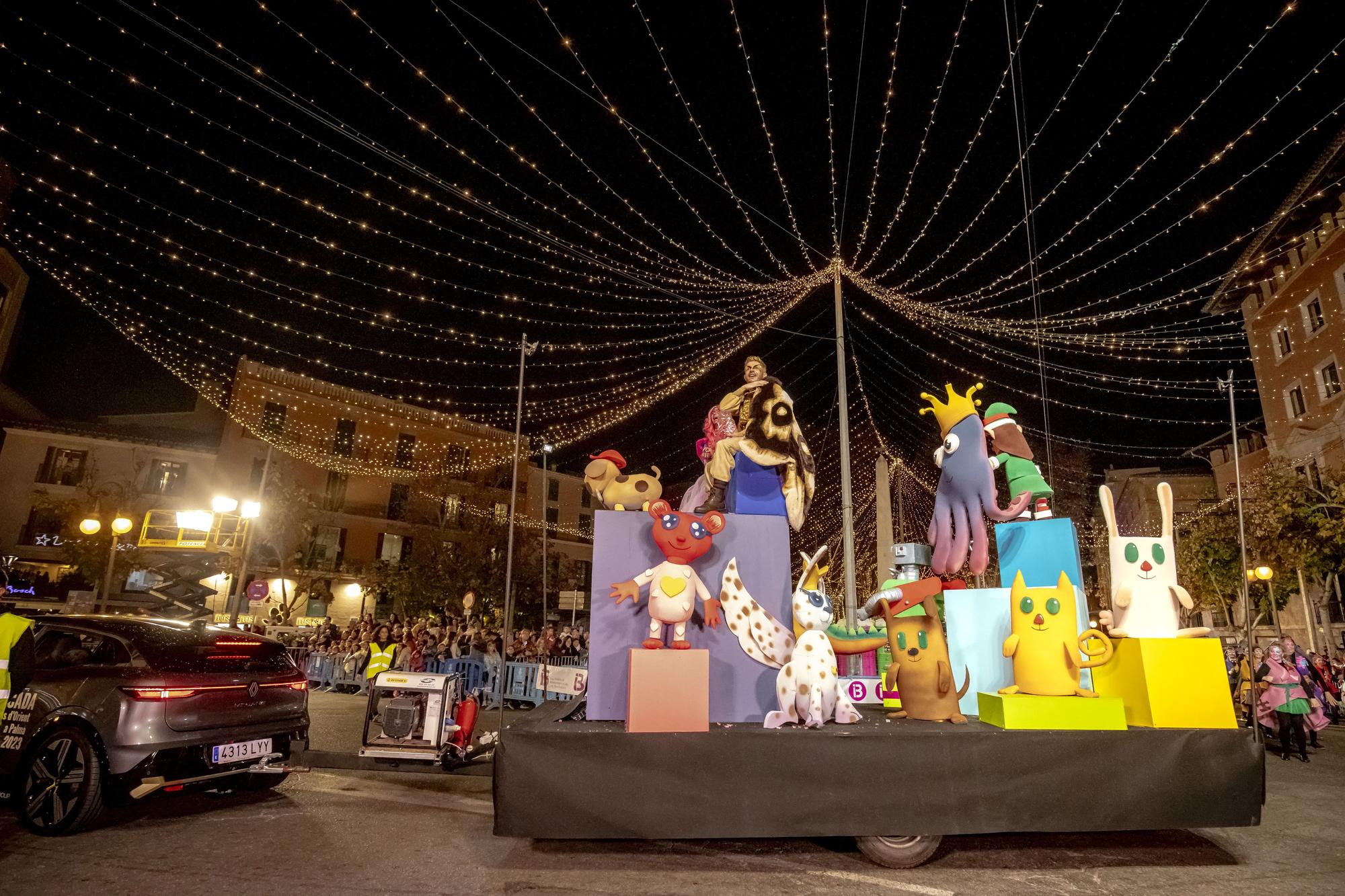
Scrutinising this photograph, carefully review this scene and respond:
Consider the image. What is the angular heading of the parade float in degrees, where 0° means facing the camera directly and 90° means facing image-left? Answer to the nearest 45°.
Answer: approximately 90°

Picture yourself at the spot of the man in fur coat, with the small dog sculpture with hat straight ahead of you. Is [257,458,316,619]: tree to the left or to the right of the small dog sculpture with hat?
right

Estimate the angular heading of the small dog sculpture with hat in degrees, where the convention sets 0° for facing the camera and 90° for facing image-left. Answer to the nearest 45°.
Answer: approximately 90°

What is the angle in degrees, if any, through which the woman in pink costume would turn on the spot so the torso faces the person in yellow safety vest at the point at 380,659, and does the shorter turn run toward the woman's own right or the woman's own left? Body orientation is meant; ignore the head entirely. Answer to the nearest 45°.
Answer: approximately 45° to the woman's own right

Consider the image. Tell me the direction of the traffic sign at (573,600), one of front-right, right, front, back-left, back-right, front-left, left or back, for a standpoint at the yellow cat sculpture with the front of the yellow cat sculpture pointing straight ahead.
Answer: back-right

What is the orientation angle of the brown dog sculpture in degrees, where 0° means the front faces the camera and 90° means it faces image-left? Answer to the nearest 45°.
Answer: approximately 0°

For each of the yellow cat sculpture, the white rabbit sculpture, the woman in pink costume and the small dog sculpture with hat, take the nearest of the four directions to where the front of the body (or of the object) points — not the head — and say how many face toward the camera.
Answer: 3
